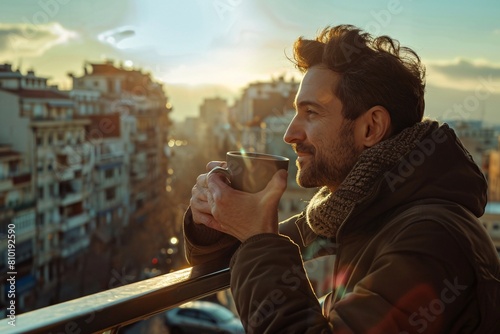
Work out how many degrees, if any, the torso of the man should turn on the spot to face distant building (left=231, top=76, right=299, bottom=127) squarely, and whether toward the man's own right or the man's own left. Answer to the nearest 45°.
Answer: approximately 90° to the man's own right

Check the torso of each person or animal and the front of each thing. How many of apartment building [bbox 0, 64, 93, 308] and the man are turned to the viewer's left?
1

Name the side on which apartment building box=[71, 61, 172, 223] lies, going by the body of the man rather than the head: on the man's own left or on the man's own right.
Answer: on the man's own right

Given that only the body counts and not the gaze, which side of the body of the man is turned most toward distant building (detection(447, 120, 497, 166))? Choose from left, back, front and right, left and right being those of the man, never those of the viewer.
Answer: right

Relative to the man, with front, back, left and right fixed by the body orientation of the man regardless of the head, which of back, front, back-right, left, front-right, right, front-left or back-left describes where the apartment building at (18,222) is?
front-right

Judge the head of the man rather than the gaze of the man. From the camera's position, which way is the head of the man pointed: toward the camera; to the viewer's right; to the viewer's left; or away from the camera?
to the viewer's left

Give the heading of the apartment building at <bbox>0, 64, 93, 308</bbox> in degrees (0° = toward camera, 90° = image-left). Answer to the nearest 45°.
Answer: approximately 315°

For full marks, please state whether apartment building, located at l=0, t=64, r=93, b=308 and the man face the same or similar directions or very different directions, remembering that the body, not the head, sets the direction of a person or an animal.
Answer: very different directions

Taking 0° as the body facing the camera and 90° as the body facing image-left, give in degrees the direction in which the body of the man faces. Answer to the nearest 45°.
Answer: approximately 90°
